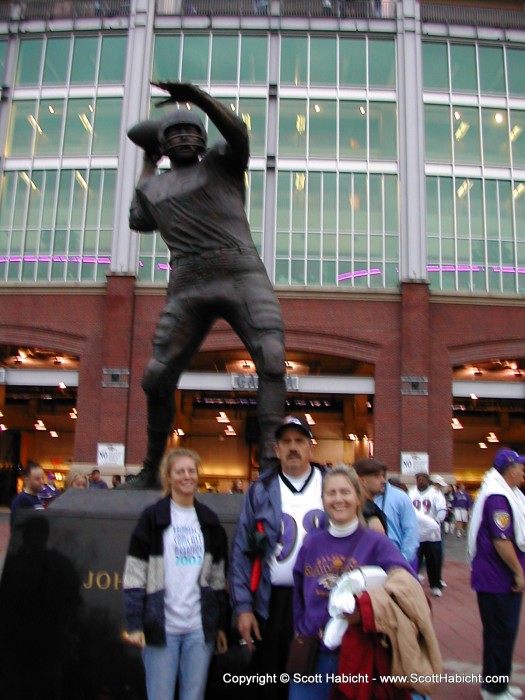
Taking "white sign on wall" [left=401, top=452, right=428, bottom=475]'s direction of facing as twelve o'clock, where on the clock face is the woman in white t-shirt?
The woman in white t-shirt is roughly at 12 o'clock from the white sign on wall.

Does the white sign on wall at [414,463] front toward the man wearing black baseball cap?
yes

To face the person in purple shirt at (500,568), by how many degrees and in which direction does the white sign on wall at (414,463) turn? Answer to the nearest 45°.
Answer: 0° — it already faces them

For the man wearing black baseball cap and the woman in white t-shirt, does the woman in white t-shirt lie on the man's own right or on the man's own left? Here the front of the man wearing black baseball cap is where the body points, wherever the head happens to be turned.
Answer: on the man's own right

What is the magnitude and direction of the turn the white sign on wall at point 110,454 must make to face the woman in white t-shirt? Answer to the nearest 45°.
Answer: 0° — it already faces them

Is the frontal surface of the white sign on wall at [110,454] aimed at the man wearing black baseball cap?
yes
